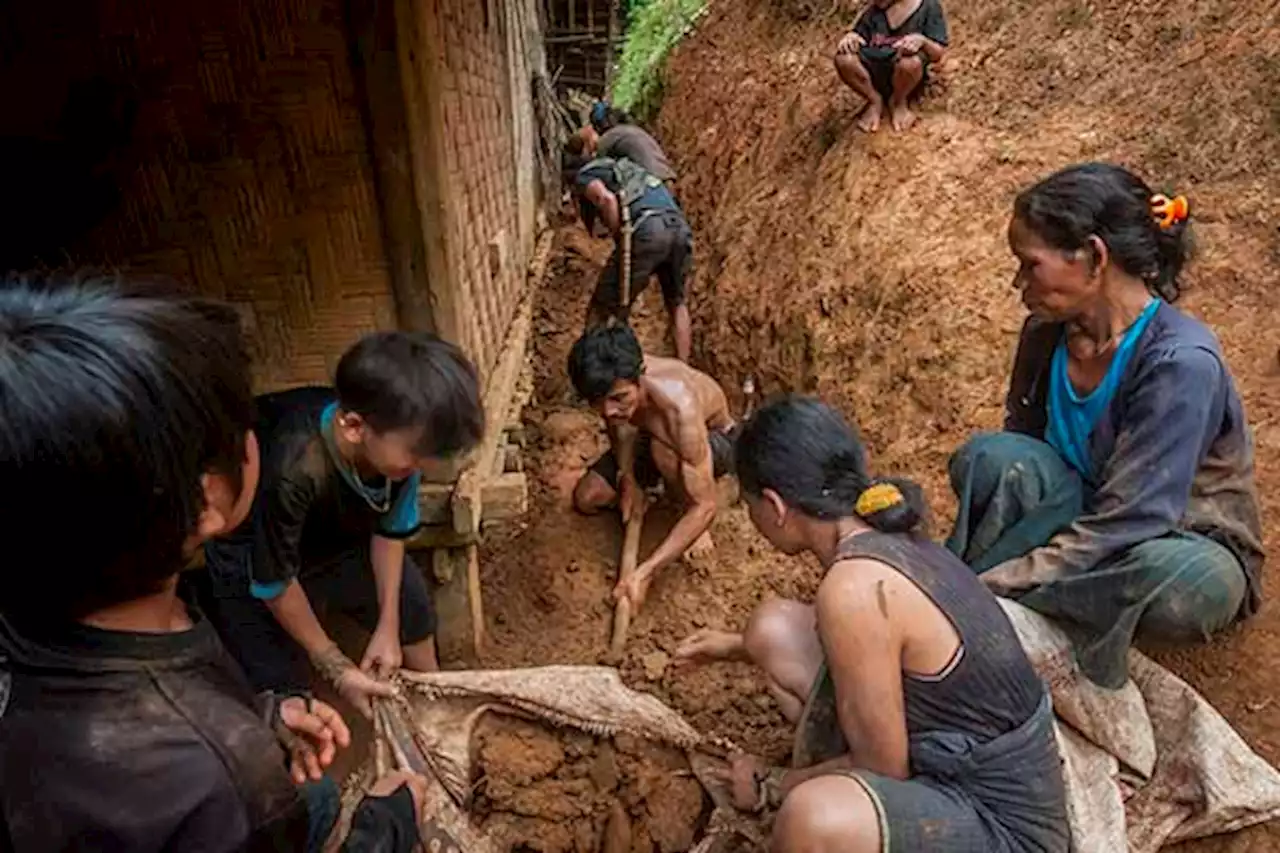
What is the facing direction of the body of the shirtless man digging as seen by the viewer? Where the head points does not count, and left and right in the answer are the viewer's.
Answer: facing the viewer and to the left of the viewer

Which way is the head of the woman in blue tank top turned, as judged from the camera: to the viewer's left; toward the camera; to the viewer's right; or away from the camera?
to the viewer's left

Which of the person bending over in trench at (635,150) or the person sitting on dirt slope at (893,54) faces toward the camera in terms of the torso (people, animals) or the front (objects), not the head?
the person sitting on dirt slope

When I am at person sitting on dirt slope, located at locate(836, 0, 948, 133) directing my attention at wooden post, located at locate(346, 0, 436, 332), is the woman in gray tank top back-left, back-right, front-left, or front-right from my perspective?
front-left

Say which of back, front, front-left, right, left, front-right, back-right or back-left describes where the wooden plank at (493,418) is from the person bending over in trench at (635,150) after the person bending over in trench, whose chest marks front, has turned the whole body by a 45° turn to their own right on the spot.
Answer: back-left

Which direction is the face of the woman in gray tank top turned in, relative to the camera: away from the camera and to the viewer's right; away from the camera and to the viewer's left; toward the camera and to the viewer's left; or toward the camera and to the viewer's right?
away from the camera and to the viewer's left

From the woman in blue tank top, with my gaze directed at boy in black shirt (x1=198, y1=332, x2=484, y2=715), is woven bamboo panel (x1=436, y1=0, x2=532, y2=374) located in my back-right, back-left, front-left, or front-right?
front-right

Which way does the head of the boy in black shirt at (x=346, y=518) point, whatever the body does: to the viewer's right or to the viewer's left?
to the viewer's right

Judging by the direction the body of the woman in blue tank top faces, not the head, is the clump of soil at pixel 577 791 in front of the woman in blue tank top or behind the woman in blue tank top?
in front

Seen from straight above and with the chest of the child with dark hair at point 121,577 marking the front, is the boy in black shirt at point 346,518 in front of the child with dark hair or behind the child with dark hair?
in front

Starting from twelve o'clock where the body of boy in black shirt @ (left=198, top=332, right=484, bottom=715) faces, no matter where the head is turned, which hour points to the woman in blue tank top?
The woman in blue tank top is roughly at 11 o'clock from the boy in black shirt.

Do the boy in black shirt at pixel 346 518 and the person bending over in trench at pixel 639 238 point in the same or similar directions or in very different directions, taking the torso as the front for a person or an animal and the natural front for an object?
very different directions

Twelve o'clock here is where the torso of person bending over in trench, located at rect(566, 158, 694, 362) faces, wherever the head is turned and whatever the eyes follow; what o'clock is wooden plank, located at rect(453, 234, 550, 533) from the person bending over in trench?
The wooden plank is roughly at 8 o'clock from the person bending over in trench.

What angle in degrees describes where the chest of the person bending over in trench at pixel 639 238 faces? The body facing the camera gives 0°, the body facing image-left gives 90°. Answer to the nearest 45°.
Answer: approximately 135°

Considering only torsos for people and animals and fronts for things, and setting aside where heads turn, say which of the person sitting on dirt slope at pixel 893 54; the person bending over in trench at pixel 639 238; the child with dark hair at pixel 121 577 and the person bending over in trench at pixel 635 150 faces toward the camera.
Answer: the person sitting on dirt slope

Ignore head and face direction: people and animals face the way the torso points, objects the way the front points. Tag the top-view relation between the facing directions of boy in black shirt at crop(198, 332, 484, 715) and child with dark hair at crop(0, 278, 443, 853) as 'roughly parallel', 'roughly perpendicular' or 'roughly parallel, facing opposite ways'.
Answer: roughly perpendicular

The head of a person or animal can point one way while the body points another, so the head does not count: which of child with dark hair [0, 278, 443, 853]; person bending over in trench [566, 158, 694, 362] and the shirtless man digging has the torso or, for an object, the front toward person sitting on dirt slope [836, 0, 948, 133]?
the child with dark hair
